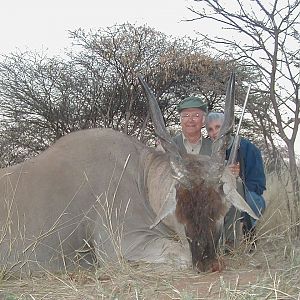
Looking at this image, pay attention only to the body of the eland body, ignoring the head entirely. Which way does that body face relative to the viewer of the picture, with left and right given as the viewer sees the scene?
facing the viewer and to the right of the viewer
